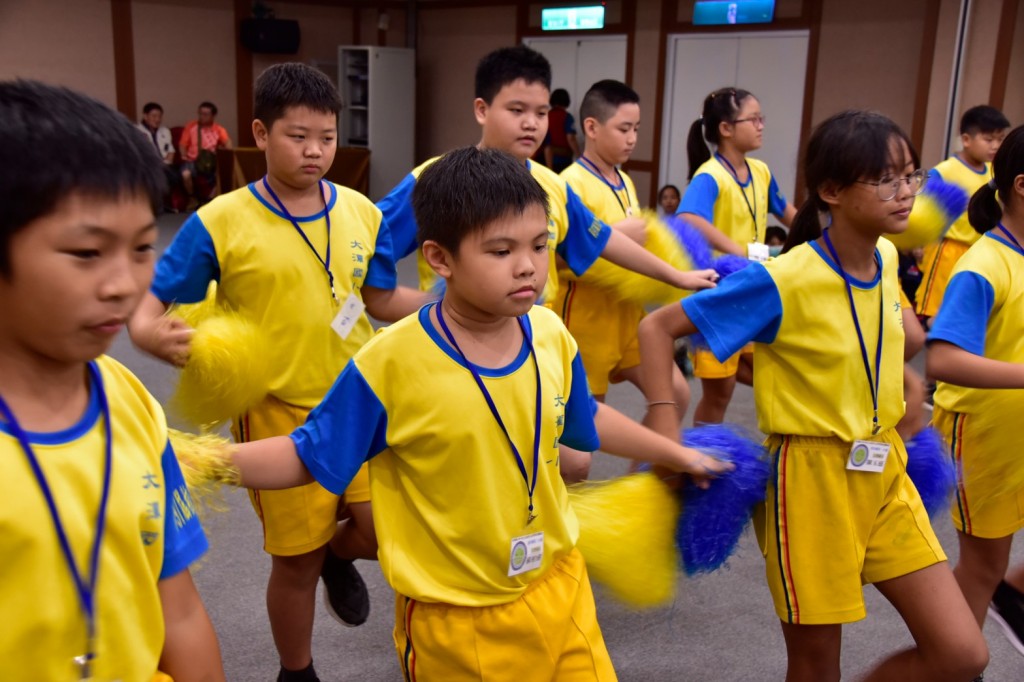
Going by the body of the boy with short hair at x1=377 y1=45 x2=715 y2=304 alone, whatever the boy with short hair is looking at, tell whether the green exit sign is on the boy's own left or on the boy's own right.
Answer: on the boy's own left

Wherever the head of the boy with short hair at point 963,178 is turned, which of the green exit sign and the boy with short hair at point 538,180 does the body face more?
the boy with short hair

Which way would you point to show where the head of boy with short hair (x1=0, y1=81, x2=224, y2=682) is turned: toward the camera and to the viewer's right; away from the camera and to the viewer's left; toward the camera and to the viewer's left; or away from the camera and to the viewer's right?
toward the camera and to the viewer's right

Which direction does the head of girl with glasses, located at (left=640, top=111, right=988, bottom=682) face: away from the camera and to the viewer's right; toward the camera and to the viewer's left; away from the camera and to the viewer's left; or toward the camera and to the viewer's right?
toward the camera and to the viewer's right

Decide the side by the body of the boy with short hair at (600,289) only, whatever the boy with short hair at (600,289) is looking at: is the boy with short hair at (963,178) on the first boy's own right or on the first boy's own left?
on the first boy's own left

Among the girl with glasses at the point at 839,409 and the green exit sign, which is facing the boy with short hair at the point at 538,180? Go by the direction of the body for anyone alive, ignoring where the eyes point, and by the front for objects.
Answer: the green exit sign

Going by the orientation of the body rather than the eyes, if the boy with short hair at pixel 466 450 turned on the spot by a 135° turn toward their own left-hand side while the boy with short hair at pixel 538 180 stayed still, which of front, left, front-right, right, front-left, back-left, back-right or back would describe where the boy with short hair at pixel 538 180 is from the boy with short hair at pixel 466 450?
front

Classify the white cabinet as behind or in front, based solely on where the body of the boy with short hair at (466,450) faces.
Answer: behind
